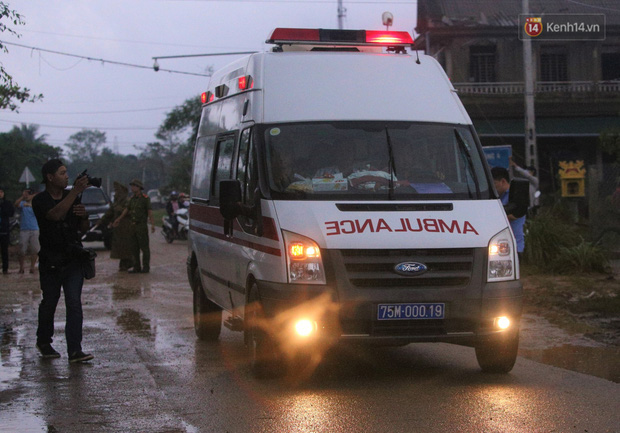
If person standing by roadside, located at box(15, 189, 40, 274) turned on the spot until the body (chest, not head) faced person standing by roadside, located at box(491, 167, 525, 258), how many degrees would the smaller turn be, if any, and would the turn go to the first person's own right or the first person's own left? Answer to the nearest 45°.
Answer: approximately 45° to the first person's own left

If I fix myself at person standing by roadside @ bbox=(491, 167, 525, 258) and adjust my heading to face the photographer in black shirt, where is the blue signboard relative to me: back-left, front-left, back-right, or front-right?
back-right

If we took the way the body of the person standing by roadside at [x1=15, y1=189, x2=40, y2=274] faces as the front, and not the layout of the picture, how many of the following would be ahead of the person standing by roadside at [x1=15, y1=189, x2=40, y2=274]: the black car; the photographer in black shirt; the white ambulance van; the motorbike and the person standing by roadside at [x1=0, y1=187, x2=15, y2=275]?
2

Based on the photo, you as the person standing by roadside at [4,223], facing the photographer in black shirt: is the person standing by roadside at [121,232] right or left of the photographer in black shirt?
left

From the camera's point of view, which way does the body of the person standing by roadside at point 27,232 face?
toward the camera

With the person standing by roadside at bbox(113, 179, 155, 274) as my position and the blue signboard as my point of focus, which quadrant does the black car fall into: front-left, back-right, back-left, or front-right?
back-left

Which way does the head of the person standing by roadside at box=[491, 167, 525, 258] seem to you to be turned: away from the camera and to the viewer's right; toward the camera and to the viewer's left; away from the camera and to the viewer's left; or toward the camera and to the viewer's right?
toward the camera and to the viewer's left

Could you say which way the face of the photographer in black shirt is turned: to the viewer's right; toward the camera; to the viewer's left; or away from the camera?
to the viewer's right

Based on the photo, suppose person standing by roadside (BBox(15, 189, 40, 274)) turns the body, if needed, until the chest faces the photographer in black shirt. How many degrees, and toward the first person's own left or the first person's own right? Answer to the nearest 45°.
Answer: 0° — they already face them

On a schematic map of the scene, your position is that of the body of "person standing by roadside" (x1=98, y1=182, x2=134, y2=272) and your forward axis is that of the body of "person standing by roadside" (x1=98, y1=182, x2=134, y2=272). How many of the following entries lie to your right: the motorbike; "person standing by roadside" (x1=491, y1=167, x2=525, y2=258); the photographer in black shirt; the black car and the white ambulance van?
2
